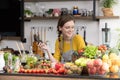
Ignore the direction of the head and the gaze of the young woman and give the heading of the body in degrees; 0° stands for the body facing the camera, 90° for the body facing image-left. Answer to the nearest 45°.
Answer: approximately 0°

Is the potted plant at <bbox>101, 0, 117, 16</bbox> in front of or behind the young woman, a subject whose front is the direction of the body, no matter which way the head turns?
behind

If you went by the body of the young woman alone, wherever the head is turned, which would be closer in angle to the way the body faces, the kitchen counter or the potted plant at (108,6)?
the kitchen counter

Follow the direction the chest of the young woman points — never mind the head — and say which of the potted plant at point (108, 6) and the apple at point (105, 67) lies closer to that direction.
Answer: the apple

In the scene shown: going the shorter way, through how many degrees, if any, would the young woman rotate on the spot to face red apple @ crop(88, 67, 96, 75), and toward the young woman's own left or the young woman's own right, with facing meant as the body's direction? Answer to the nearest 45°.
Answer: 0° — they already face it
